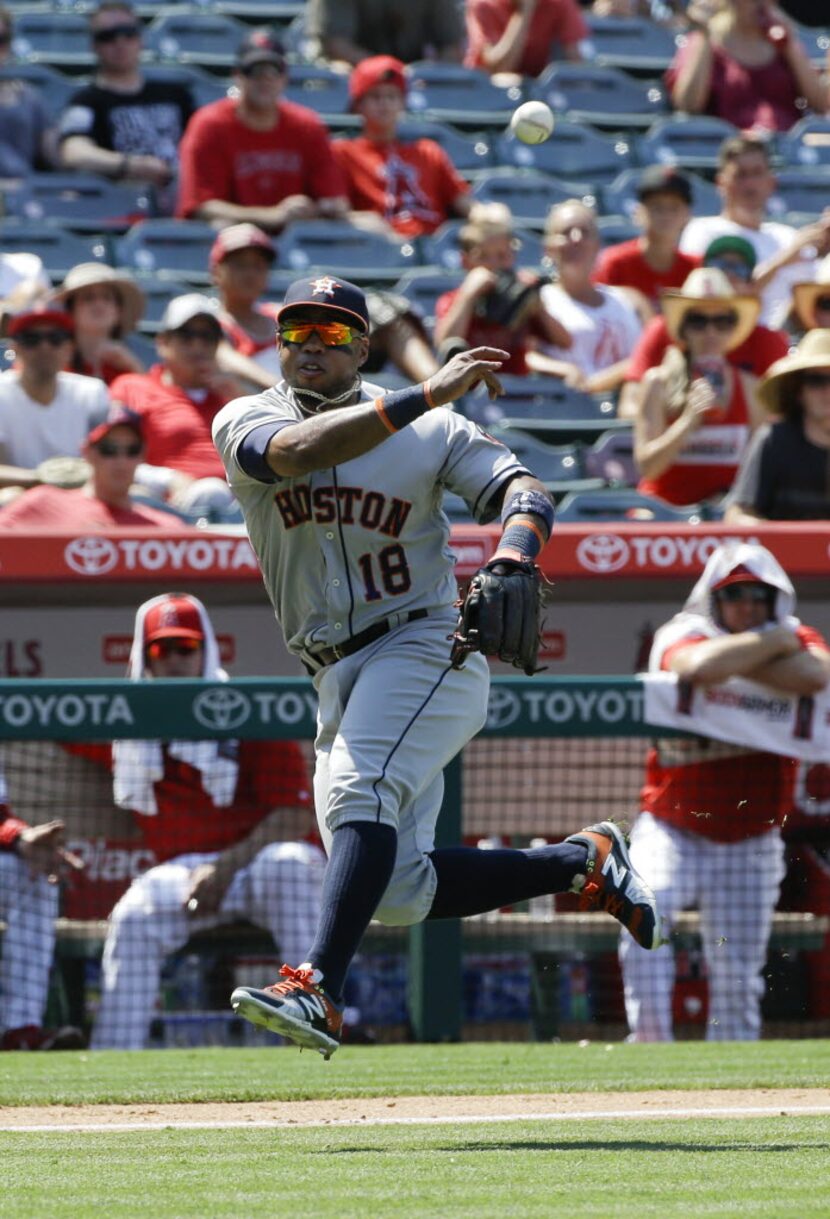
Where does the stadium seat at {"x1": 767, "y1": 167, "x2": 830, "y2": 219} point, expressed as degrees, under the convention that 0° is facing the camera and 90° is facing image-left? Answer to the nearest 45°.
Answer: approximately 0°

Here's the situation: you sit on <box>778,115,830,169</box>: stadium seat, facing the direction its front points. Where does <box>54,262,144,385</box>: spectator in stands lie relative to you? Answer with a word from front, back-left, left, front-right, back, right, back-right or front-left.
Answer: front-right

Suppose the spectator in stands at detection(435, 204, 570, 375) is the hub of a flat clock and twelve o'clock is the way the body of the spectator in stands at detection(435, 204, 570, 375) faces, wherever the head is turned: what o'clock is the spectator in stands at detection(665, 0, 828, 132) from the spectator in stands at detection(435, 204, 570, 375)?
the spectator in stands at detection(665, 0, 828, 132) is roughly at 7 o'clock from the spectator in stands at detection(435, 204, 570, 375).

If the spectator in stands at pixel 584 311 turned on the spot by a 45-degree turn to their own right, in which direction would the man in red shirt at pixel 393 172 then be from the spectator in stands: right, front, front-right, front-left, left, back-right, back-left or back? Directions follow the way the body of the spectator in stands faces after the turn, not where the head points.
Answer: right

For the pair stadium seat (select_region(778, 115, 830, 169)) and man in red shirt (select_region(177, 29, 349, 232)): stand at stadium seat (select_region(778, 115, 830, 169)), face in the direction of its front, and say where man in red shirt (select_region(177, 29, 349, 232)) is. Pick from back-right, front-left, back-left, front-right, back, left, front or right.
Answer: front-right

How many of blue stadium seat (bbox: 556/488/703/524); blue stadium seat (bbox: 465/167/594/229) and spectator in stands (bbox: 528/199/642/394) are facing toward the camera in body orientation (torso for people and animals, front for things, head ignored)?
3

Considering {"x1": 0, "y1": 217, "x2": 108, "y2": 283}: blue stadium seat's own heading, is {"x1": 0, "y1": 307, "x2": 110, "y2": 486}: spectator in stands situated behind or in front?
in front

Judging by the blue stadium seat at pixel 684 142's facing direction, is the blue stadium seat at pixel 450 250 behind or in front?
in front

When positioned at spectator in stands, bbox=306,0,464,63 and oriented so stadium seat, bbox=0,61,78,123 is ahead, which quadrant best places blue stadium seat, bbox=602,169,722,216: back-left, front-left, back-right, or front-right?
back-left

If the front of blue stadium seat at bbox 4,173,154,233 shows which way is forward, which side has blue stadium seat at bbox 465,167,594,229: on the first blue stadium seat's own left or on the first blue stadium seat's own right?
on the first blue stadium seat's own left
